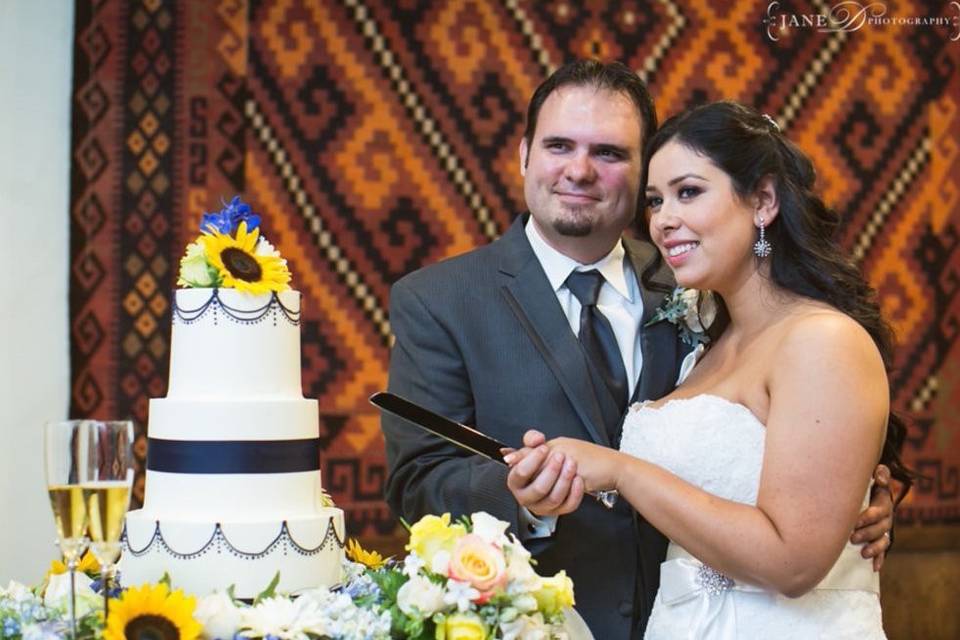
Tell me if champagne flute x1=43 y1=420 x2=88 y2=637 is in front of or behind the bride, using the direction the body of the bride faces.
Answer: in front

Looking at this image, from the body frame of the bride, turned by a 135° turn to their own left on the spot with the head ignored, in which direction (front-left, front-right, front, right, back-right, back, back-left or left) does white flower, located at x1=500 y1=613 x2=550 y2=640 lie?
back-right

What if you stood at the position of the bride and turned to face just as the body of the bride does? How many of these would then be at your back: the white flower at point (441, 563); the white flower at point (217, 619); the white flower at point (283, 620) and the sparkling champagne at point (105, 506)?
0

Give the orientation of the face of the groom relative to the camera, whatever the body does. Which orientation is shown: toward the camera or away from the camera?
toward the camera

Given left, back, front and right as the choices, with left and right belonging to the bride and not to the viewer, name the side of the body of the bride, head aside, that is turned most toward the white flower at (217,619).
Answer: front

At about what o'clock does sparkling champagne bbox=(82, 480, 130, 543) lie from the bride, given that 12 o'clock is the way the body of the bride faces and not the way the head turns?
The sparkling champagne is roughly at 12 o'clock from the bride.

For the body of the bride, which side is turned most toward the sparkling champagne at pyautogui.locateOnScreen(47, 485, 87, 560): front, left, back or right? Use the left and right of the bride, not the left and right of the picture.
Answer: front

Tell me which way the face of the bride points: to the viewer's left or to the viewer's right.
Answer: to the viewer's left

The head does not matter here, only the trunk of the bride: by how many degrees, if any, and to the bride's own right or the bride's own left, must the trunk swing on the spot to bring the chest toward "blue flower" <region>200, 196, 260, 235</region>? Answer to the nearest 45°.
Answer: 0° — they already face it

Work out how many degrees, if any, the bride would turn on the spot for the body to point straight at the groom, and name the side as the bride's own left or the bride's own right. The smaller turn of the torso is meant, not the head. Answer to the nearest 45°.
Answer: approximately 90° to the bride's own right

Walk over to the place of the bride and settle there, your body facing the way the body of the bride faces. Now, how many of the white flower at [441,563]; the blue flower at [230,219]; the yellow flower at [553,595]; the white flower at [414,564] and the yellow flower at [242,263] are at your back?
0

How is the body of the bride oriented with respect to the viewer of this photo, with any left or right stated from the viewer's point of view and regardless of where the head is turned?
facing the viewer and to the left of the viewer

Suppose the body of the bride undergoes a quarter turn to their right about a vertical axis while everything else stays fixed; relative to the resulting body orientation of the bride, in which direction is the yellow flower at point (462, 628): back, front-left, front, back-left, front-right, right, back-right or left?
left

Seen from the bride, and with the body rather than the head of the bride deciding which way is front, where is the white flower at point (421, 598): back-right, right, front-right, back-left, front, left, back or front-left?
front

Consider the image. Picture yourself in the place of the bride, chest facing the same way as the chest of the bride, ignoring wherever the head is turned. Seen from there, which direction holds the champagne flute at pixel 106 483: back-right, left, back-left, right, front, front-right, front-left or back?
front

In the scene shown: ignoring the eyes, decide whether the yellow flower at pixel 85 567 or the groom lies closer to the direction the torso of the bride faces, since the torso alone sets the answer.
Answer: the yellow flower

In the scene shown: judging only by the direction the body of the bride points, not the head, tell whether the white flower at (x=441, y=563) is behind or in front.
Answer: in front
